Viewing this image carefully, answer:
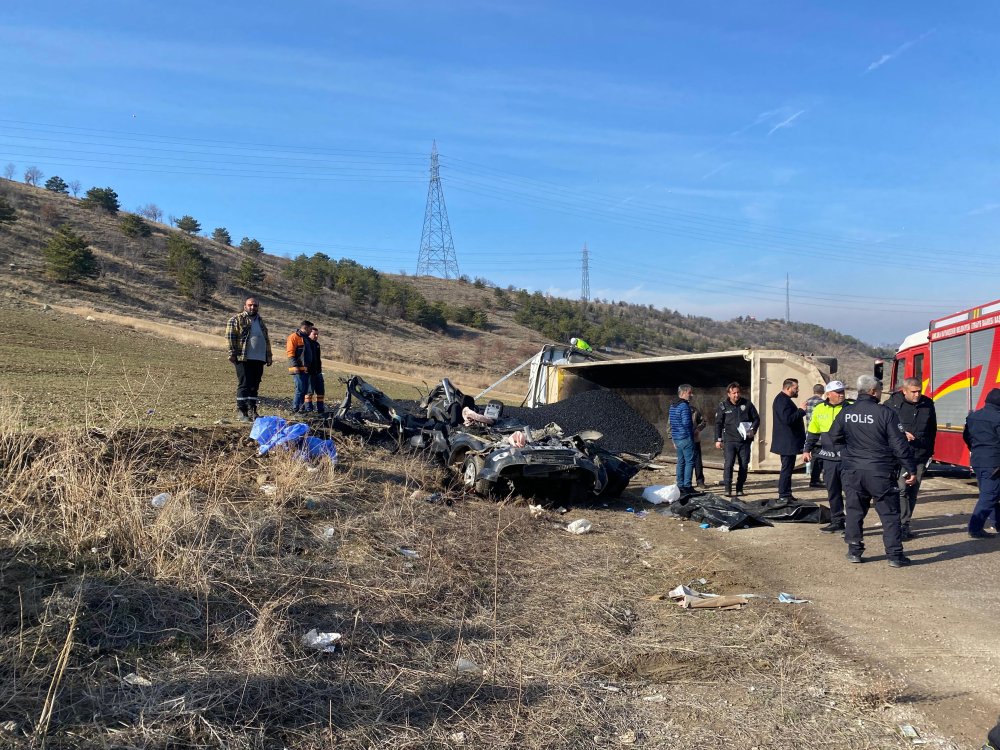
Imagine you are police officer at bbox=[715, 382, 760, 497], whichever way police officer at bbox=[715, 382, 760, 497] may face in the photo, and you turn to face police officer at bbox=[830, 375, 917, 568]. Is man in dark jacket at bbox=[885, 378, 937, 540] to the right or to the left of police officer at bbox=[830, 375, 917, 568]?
left

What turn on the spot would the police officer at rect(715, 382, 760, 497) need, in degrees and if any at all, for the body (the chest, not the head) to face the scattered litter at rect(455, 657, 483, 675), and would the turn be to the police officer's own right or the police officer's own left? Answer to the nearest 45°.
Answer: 0° — they already face it

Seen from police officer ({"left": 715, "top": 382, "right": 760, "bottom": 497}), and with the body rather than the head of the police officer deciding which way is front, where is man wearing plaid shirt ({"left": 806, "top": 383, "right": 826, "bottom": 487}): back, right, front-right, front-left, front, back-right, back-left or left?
back-left

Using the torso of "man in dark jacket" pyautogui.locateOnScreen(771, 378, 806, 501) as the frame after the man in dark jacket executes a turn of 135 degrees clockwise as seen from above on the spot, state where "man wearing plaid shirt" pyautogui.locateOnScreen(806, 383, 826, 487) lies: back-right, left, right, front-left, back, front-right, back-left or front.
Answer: back-right

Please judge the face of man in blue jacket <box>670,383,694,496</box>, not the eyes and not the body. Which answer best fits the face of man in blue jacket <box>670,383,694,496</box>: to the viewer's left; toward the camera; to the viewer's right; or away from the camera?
to the viewer's right
